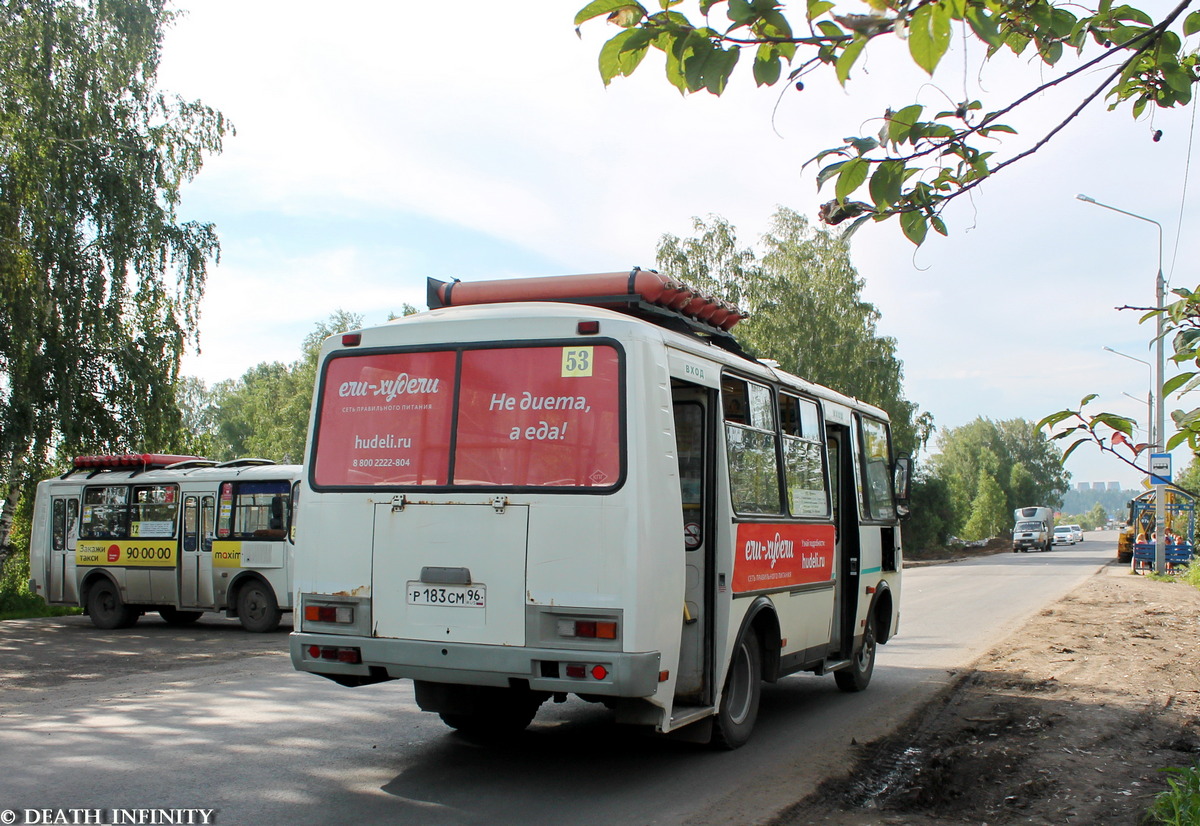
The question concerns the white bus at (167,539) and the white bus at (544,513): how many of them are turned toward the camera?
0

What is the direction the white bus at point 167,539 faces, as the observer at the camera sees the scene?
facing to the right of the viewer

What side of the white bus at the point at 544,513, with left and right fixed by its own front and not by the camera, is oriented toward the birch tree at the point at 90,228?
left

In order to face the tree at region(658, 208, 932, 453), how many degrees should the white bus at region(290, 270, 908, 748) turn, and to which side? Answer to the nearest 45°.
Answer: approximately 45° to its left

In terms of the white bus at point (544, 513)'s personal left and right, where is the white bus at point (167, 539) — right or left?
on its left

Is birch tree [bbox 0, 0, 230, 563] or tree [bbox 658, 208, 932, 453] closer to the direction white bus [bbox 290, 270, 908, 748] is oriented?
the tree

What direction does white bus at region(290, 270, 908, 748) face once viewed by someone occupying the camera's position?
facing away from the viewer and to the right of the viewer
